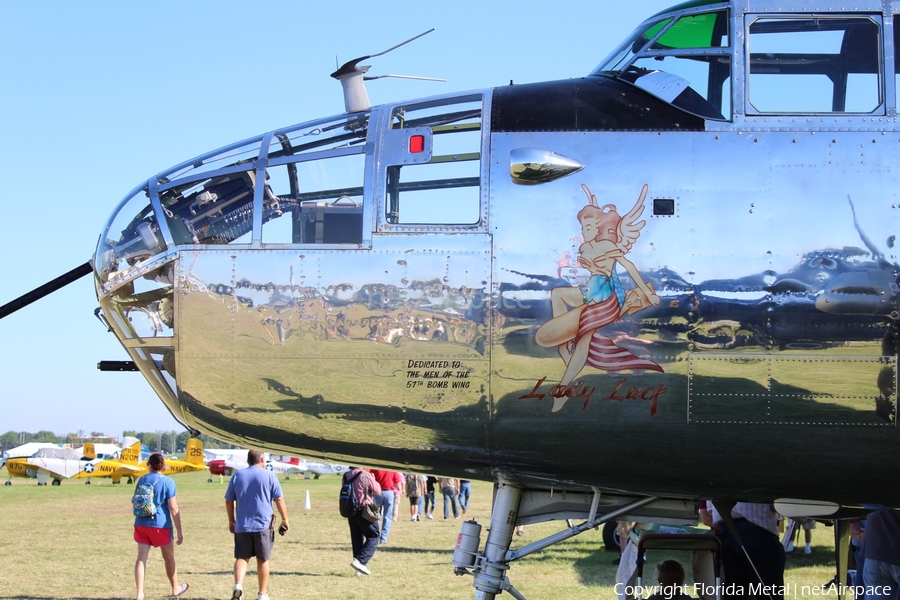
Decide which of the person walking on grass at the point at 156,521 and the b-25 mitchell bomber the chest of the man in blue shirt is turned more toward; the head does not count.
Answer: the person walking on grass

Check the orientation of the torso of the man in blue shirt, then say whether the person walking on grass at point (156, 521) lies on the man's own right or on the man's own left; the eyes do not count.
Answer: on the man's own left

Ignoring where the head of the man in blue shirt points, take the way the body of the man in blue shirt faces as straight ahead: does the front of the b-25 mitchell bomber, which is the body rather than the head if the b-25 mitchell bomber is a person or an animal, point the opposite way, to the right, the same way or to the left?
to the left

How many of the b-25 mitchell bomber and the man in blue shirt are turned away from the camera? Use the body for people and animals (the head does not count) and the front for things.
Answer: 1

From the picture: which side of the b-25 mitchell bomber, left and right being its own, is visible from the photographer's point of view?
left

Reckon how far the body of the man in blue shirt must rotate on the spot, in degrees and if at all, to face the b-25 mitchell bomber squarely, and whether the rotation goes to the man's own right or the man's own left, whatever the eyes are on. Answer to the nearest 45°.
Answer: approximately 180°

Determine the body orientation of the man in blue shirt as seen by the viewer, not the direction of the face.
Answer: away from the camera

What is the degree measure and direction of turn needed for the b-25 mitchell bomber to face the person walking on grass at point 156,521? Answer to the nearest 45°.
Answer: approximately 45° to its right
